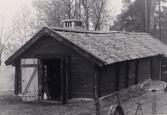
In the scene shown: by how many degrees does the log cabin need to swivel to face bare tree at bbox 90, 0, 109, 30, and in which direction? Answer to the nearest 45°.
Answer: approximately 135° to its right

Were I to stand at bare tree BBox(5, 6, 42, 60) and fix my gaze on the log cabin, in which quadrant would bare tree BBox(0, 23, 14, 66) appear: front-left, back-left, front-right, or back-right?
back-right

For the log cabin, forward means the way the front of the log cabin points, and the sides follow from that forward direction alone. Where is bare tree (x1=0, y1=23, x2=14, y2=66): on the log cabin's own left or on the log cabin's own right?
on the log cabin's own right

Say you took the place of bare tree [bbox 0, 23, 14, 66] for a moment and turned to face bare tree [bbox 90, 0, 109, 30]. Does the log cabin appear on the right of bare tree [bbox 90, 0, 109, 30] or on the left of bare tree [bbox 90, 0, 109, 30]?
right

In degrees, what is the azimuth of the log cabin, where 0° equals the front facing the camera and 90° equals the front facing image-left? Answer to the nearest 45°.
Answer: approximately 45°

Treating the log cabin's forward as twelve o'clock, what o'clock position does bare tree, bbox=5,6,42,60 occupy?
The bare tree is roughly at 4 o'clock from the log cabin.
